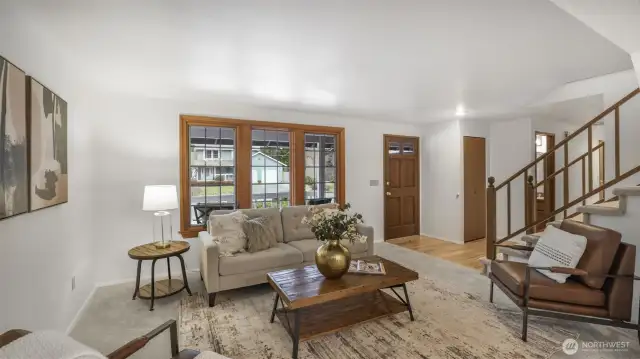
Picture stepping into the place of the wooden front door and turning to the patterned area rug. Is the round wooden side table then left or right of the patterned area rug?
right

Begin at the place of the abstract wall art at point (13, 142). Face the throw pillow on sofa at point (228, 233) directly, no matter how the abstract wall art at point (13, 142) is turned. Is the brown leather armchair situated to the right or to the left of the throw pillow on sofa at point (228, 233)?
right

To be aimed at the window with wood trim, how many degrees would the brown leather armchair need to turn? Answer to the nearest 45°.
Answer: approximately 45° to its right

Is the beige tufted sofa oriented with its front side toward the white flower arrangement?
yes

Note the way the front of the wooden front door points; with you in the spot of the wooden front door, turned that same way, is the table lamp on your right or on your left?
on your right

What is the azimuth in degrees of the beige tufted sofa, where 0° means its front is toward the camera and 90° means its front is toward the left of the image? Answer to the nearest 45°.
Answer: approximately 315°

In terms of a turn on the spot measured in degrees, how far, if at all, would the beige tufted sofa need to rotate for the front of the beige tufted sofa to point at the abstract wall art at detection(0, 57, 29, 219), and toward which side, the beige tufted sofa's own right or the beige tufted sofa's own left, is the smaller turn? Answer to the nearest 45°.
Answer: approximately 90° to the beige tufted sofa's own right

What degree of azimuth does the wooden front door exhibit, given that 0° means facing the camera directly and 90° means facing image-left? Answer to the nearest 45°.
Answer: approximately 315°

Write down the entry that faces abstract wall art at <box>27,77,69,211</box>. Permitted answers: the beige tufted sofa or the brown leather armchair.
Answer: the brown leather armchair

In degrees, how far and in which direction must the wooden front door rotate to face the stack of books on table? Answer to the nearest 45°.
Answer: approximately 45° to its right

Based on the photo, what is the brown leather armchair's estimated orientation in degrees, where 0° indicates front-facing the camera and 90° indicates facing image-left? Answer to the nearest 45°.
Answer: approximately 45°

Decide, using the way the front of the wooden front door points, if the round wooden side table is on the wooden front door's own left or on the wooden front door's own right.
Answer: on the wooden front door's own right
